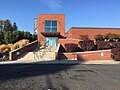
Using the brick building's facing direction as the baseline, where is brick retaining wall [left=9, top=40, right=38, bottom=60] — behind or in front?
in front

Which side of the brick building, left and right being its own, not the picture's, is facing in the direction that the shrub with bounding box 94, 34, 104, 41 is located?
left

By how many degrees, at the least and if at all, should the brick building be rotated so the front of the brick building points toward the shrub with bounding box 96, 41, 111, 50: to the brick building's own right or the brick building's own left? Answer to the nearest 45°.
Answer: approximately 45° to the brick building's own left

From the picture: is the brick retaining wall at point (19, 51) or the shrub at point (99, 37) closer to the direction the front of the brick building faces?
the brick retaining wall

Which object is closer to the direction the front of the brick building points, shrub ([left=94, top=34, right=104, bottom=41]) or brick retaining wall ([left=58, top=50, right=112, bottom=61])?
the brick retaining wall

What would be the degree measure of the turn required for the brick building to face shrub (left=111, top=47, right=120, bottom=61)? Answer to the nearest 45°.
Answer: approximately 45° to its left

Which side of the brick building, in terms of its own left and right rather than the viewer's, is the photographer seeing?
front
